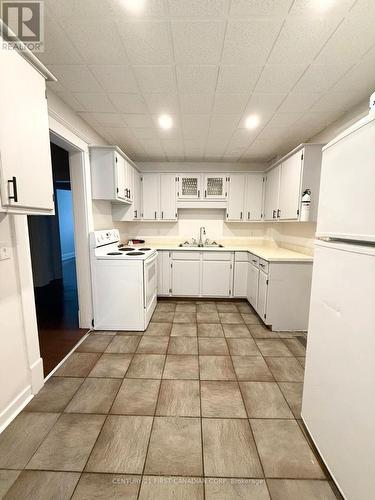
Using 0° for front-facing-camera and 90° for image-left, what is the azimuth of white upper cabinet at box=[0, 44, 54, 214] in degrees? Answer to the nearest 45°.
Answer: approximately 315°

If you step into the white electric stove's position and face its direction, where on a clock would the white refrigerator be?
The white refrigerator is roughly at 2 o'clock from the white electric stove.

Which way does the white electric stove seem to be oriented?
to the viewer's right

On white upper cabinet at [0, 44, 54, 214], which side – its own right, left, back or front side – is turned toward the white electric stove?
left

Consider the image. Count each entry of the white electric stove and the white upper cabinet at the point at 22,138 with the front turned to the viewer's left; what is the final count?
0

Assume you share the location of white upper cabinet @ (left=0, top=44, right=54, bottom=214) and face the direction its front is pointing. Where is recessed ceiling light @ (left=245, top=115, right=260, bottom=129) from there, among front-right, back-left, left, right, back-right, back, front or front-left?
front-left

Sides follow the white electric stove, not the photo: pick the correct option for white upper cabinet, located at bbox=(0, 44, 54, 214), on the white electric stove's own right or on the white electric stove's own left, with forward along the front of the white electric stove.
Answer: on the white electric stove's own right

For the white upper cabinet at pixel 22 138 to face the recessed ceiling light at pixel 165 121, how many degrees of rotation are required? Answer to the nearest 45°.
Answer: approximately 90° to its left

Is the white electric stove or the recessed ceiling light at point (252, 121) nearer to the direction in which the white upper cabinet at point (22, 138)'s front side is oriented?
the recessed ceiling light
